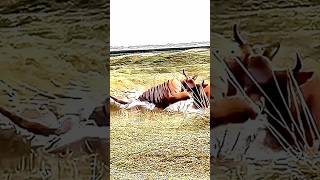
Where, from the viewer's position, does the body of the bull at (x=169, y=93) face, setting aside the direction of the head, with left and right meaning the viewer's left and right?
facing to the right of the viewer
